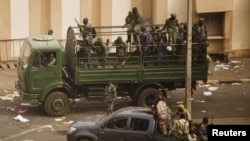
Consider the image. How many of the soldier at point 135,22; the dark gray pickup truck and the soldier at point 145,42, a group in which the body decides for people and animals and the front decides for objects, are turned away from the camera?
0

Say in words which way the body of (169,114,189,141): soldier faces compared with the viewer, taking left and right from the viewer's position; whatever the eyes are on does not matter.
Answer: facing away from the viewer

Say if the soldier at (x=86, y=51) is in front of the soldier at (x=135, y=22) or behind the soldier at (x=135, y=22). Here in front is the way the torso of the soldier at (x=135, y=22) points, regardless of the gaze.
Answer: in front

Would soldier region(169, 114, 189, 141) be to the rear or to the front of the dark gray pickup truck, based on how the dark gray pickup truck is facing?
to the rear

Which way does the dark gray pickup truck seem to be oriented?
to the viewer's left

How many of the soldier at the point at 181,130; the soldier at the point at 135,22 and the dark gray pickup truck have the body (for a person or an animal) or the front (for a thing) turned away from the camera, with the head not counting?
1

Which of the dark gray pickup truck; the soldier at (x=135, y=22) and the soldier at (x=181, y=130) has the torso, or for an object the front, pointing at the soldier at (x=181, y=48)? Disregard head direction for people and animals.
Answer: the soldier at (x=181, y=130)
